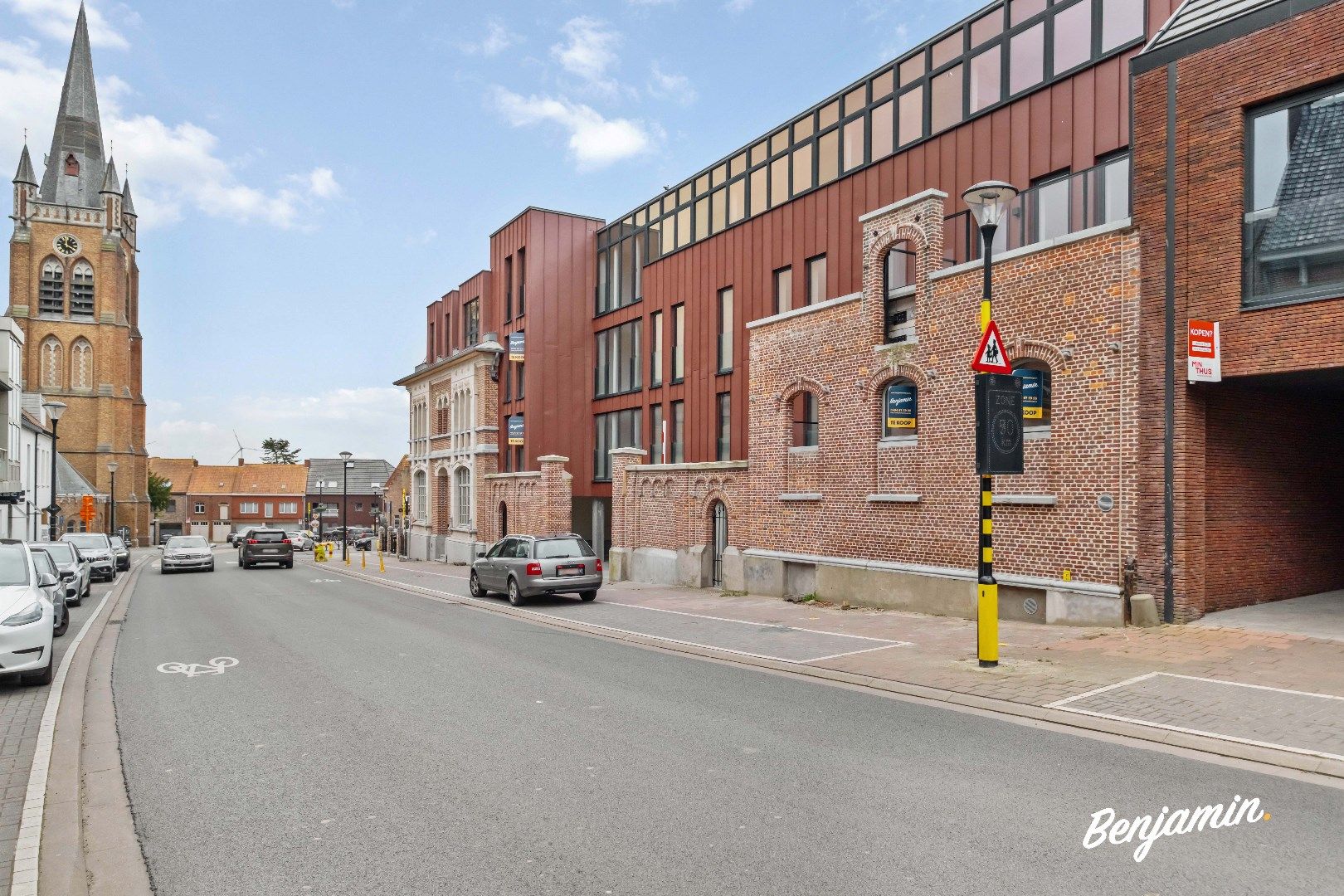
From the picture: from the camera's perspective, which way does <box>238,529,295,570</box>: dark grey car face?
away from the camera

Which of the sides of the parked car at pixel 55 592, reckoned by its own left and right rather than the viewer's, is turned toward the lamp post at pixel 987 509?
left

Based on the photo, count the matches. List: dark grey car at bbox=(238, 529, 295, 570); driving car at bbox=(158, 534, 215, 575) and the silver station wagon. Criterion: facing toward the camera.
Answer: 1

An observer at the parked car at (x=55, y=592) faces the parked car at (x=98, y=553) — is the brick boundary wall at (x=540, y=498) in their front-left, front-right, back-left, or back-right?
front-right

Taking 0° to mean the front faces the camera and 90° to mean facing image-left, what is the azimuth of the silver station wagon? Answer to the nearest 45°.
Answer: approximately 135°

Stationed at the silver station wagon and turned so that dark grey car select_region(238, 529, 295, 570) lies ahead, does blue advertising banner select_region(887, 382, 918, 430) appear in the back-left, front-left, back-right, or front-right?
back-right

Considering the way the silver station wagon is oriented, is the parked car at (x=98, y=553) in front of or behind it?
in front

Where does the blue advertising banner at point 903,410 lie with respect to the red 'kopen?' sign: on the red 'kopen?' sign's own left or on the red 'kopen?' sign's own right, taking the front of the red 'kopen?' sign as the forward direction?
on the red 'kopen?' sign's own right

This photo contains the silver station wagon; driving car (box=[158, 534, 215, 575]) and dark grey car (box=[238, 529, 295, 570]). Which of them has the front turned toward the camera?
the driving car

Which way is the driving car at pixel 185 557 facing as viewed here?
toward the camera

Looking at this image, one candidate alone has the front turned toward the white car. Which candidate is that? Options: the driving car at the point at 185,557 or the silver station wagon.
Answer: the driving car
